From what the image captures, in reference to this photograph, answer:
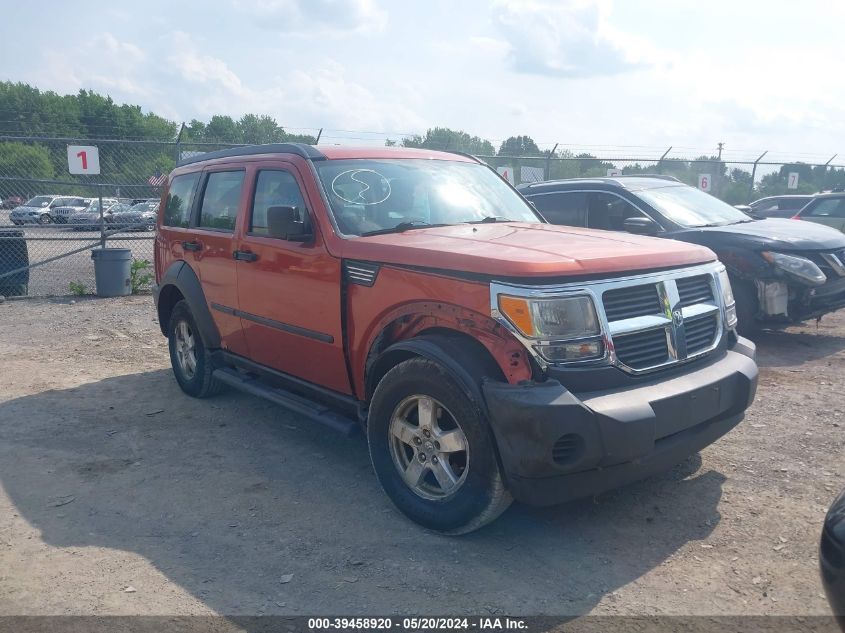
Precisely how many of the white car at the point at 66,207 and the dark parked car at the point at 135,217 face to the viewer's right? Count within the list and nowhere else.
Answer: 0

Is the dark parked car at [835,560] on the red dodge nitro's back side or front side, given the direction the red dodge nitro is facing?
on the front side

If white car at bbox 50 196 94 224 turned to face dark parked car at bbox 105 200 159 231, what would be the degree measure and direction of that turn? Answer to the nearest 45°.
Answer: approximately 45° to its left

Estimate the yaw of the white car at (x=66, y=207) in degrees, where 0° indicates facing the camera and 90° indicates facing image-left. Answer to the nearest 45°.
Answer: approximately 45°

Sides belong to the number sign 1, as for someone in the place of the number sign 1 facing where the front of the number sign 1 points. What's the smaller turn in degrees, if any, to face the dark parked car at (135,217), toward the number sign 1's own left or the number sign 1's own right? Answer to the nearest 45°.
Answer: approximately 135° to the number sign 1's own left

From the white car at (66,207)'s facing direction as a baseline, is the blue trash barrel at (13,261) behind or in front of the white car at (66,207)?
in front

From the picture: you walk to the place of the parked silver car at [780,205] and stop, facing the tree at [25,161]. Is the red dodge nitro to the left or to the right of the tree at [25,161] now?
left

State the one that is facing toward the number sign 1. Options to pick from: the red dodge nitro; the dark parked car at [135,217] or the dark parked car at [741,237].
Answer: the dark parked car at [135,217]

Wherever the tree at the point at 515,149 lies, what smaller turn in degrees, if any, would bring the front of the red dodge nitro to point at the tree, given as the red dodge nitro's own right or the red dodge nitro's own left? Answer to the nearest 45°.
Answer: approximately 135° to the red dodge nitro's own left
